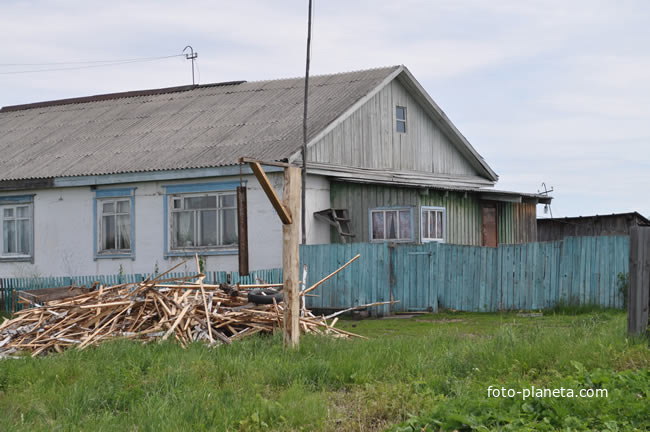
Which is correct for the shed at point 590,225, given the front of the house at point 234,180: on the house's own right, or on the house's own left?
on the house's own left

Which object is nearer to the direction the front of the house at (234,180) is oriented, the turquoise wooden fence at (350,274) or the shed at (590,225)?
the turquoise wooden fence

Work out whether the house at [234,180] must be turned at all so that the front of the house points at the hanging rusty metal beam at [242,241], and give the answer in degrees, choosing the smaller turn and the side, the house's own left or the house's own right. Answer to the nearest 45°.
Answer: approximately 45° to the house's own right
